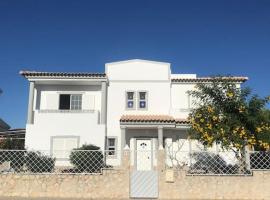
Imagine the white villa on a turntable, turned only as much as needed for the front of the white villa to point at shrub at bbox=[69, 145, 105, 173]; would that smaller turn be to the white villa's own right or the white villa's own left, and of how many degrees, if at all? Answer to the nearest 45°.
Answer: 0° — it already faces it

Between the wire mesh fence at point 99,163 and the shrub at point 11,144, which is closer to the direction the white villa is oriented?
the wire mesh fence

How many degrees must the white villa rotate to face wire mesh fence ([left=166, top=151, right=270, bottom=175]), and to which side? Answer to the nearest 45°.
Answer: approximately 45° to its left

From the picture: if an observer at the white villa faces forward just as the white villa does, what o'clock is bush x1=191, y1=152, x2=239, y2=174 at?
The bush is roughly at 11 o'clock from the white villa.

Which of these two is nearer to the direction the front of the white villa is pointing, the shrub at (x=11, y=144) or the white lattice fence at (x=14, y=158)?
the white lattice fence

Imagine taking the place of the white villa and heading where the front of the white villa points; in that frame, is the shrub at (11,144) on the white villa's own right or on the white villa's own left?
on the white villa's own right

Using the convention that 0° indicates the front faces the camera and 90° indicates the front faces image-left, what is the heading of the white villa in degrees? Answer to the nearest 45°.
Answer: approximately 0°

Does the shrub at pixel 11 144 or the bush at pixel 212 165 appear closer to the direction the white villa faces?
the bush

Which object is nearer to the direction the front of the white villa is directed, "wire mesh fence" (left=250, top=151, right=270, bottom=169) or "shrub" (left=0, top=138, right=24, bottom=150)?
the wire mesh fence

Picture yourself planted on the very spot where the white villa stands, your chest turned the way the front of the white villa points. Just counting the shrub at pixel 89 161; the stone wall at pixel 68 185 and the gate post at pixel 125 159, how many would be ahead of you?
3

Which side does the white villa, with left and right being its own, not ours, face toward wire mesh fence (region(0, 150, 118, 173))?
front

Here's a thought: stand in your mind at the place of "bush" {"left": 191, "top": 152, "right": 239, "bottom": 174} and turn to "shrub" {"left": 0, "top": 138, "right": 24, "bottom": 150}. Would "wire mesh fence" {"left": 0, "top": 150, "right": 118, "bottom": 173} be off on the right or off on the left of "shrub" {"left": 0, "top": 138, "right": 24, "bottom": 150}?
left

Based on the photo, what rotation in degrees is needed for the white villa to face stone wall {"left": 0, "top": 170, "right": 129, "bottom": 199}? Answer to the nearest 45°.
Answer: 0° — it already faces it

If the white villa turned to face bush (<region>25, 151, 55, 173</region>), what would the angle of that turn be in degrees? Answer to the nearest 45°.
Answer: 0° — it already faces it
